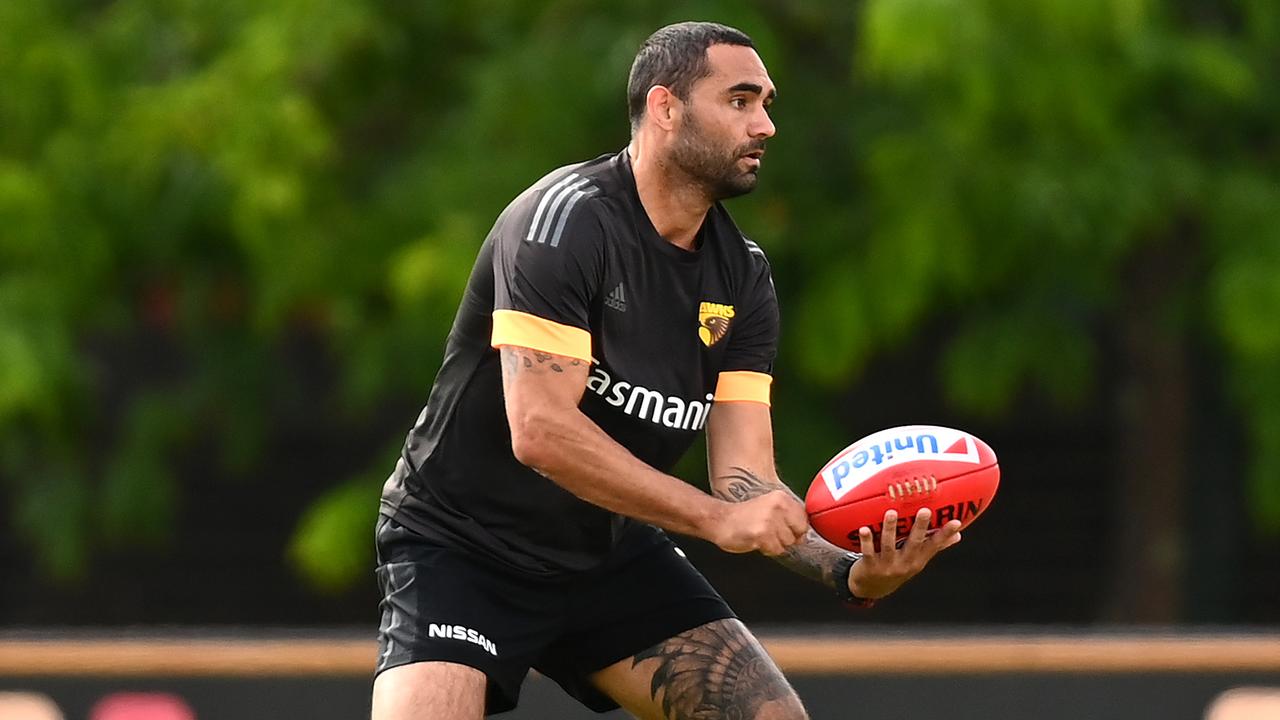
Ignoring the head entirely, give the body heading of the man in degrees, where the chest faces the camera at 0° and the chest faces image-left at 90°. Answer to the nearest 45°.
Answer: approximately 315°
